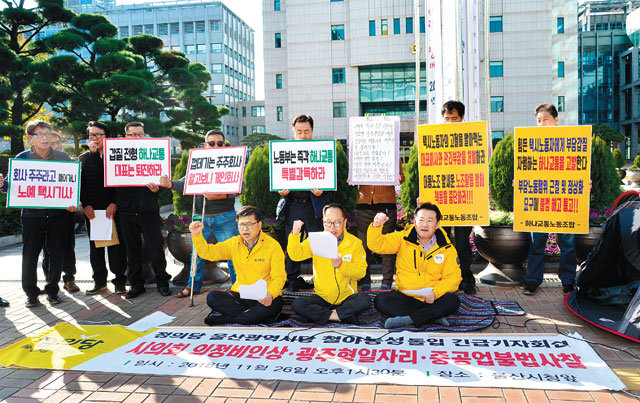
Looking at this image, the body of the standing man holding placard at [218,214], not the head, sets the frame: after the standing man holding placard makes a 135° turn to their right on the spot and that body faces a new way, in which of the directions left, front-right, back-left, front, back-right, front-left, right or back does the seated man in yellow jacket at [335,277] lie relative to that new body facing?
back

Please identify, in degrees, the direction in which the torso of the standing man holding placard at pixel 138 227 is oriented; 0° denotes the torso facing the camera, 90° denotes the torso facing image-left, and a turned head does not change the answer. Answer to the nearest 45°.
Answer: approximately 0°

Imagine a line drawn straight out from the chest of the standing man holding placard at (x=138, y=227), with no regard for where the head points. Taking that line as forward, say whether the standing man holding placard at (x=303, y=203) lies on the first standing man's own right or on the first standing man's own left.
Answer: on the first standing man's own left

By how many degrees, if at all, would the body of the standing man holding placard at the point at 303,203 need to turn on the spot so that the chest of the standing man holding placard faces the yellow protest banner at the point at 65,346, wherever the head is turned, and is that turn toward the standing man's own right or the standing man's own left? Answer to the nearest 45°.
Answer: approximately 45° to the standing man's own right

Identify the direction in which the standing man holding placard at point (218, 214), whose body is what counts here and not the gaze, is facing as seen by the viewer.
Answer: toward the camera

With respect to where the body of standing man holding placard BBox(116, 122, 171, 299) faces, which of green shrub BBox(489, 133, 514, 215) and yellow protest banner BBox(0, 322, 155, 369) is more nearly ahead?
the yellow protest banner

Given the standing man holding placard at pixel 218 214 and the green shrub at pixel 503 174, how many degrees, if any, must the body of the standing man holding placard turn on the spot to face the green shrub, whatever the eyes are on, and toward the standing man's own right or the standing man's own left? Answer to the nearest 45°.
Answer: approximately 90° to the standing man's own left

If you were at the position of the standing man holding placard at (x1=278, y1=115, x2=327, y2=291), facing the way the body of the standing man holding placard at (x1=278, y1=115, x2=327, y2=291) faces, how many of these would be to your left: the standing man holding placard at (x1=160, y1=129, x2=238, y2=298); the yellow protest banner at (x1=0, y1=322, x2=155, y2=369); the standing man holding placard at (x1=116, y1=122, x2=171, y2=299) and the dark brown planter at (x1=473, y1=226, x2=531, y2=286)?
1

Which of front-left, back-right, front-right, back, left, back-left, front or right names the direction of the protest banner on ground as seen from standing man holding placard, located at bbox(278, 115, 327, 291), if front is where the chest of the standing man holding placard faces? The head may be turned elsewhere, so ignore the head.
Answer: front

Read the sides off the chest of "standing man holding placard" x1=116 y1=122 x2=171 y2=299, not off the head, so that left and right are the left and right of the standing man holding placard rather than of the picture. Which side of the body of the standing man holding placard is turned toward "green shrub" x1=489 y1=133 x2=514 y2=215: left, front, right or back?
left

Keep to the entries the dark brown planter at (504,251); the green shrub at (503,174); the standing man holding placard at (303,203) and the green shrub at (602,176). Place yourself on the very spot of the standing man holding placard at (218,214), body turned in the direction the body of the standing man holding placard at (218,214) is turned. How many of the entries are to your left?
4
